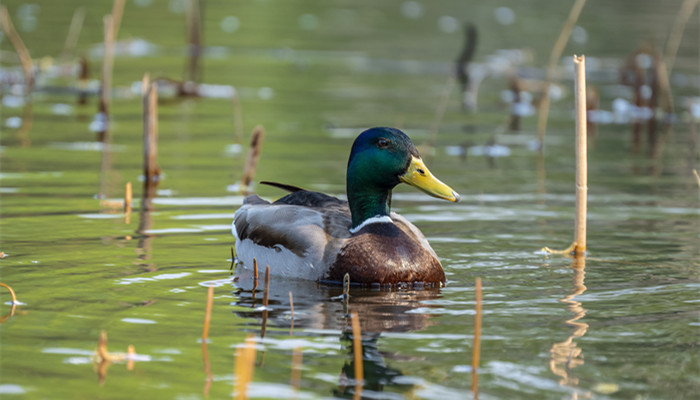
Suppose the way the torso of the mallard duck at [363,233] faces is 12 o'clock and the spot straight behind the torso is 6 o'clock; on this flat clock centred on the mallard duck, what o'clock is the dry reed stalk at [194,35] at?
The dry reed stalk is roughly at 7 o'clock from the mallard duck.

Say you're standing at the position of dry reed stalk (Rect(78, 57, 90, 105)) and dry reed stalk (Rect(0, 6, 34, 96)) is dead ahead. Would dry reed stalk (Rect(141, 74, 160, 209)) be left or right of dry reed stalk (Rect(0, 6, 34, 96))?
left

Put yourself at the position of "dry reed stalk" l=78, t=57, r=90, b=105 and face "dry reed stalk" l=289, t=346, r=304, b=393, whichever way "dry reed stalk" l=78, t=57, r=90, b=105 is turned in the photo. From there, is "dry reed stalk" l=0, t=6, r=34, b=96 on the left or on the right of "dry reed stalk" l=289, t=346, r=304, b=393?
right

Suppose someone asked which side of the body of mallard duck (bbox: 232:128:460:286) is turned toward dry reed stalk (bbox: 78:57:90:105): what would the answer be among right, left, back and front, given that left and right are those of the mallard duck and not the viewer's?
back

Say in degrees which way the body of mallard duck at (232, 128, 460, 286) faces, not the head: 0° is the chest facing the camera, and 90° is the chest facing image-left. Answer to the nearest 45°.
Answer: approximately 315°

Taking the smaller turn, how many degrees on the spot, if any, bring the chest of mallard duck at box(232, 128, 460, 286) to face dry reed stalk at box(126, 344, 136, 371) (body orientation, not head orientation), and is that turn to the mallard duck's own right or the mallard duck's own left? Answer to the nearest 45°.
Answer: approximately 90° to the mallard duck's own right

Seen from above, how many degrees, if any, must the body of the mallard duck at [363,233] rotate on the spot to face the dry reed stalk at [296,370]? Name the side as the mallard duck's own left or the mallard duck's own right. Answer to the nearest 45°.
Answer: approximately 45° to the mallard duck's own right

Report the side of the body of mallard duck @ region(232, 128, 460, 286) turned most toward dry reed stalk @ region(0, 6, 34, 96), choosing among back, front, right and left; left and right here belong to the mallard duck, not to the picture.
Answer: back

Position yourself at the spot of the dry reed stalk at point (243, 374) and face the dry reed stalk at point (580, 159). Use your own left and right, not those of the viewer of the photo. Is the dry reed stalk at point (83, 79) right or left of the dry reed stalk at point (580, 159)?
left

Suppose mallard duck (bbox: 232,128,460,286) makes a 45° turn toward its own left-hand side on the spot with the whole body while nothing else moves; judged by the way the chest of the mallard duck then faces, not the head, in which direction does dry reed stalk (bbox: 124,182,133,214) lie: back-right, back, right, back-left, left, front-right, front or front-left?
back-left

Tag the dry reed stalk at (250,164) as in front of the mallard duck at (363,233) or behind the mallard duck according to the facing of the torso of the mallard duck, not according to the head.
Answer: behind

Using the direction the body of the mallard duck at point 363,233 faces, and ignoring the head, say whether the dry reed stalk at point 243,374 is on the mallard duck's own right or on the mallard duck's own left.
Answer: on the mallard duck's own right
